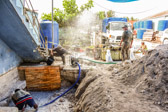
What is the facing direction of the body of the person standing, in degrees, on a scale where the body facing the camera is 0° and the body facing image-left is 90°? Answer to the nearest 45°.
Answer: approximately 45°

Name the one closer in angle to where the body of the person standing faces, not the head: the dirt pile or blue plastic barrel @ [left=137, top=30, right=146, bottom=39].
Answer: the dirt pile

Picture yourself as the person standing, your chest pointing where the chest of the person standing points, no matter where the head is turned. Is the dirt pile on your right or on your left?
on your left

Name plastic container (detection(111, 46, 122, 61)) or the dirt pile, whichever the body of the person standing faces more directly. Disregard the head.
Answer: the dirt pile

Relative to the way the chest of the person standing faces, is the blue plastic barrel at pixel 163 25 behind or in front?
behind

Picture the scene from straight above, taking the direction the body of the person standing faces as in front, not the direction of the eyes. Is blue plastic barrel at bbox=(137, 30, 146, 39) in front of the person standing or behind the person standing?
behind

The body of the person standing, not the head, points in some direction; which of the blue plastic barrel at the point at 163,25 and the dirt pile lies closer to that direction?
the dirt pile

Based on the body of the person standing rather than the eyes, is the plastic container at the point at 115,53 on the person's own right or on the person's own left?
on the person's own right
